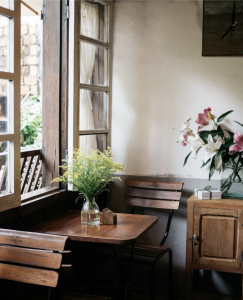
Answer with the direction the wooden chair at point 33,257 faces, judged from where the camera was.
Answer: facing away from the viewer and to the right of the viewer

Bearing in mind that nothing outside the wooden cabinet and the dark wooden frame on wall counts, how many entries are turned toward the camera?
2

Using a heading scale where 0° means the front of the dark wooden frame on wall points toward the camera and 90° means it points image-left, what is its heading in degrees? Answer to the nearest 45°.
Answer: approximately 0°

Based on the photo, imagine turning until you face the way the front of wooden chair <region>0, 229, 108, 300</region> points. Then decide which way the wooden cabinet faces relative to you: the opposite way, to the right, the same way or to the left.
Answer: the opposite way
